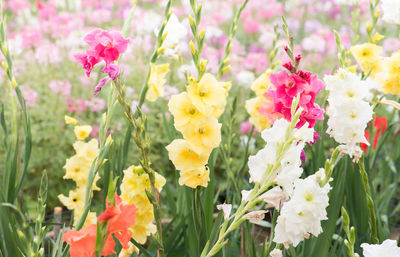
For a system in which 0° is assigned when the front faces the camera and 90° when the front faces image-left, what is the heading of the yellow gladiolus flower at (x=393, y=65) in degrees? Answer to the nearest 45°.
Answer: approximately 0°

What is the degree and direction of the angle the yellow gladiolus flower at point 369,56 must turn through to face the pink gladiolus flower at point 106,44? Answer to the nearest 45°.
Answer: approximately 45° to its right

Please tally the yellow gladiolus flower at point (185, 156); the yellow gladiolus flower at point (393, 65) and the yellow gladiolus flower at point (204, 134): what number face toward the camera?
3

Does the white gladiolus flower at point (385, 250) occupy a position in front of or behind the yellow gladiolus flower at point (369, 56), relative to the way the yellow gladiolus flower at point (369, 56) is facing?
in front

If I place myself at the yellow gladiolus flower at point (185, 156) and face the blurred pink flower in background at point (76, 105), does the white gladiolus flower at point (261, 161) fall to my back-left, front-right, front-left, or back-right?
back-right

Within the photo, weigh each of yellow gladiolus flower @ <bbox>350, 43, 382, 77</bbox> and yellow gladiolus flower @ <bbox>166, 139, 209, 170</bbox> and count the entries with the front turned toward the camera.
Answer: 2
